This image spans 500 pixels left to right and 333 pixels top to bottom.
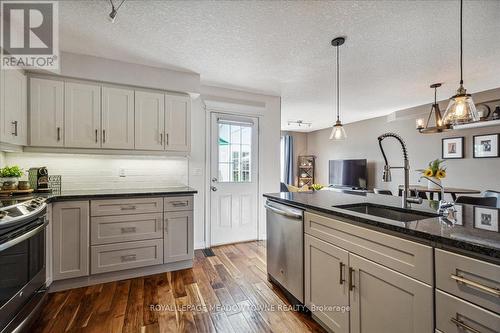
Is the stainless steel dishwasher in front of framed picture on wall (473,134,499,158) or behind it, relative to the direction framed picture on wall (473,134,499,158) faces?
in front

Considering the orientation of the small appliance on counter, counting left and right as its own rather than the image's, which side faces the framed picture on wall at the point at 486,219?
front

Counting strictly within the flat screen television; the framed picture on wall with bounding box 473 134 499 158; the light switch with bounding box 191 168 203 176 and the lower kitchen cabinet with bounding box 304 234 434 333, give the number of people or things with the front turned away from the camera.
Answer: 0

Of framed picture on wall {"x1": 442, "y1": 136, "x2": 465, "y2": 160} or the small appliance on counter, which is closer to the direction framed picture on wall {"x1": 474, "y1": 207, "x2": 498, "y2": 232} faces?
the small appliance on counter

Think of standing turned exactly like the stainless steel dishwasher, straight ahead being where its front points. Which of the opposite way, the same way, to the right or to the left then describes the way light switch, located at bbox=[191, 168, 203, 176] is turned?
to the left

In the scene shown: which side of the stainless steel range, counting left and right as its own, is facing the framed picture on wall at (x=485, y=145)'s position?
front

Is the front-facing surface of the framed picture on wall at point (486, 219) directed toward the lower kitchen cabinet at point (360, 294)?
yes

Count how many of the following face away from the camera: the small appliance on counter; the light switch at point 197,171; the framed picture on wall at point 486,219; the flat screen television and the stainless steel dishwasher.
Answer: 0

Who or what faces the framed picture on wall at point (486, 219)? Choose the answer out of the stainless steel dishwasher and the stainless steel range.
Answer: the stainless steel range

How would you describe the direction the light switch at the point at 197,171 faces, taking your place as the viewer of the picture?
facing the viewer

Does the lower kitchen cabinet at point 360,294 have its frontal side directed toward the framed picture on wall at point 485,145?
no

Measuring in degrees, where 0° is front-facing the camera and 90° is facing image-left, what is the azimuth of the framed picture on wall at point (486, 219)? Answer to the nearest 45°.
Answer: approximately 45°

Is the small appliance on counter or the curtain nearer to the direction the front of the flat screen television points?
the small appliance on counter

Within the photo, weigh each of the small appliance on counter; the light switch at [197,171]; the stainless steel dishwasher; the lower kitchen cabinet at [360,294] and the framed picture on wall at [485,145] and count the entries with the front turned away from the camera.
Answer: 0

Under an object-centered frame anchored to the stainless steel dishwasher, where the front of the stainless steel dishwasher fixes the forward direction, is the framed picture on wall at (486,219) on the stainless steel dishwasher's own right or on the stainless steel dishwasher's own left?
on the stainless steel dishwasher's own left

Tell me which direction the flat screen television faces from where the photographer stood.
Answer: facing the viewer and to the left of the viewer
